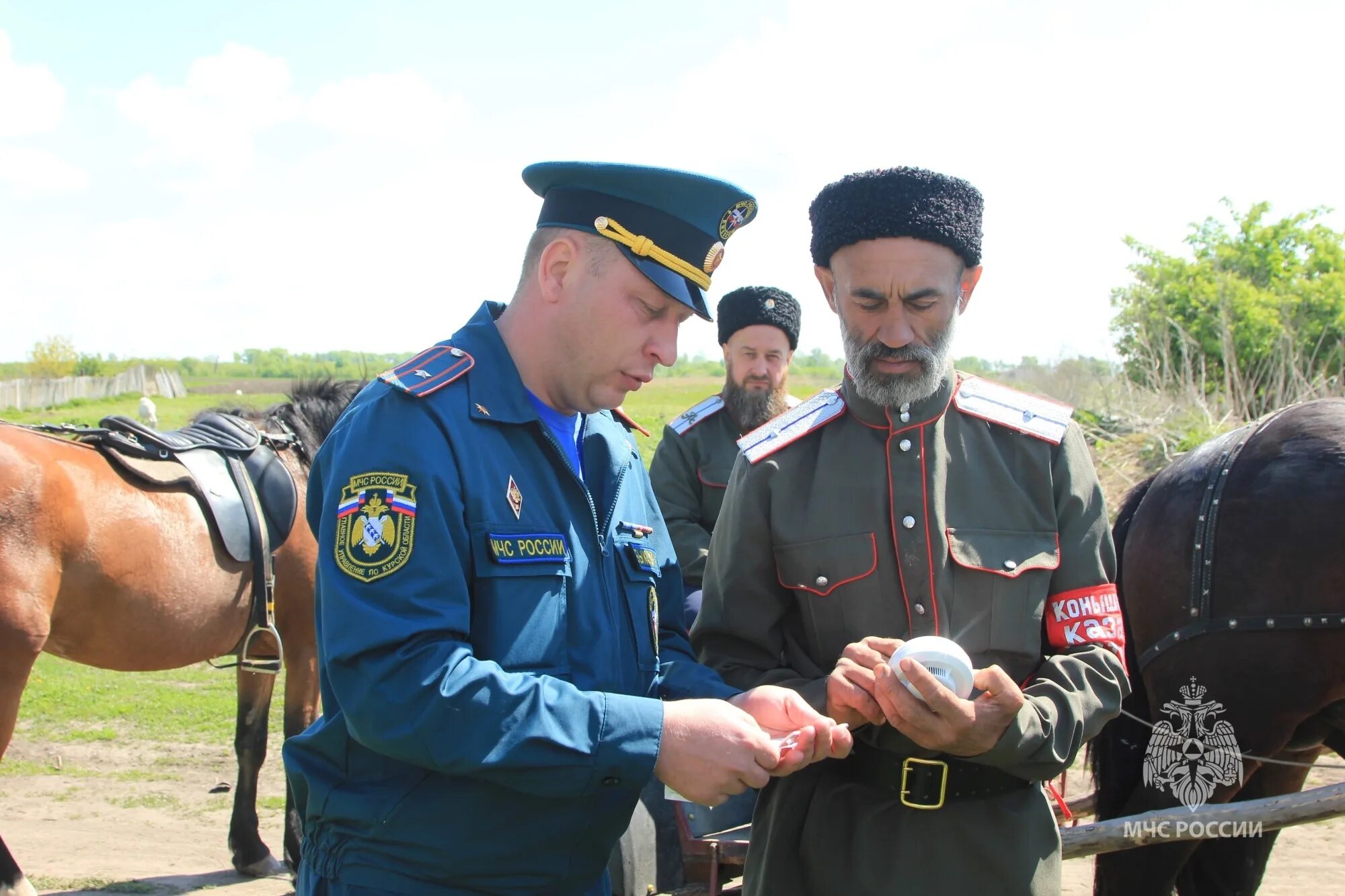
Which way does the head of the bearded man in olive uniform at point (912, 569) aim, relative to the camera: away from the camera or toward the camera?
toward the camera

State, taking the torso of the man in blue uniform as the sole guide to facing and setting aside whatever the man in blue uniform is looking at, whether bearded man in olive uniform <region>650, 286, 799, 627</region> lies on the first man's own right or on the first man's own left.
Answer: on the first man's own left

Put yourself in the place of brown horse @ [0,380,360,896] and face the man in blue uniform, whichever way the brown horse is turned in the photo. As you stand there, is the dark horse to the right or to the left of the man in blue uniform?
left

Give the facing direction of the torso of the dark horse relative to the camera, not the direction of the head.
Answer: to the viewer's right

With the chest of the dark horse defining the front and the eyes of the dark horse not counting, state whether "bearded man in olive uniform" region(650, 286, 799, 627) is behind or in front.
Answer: behind

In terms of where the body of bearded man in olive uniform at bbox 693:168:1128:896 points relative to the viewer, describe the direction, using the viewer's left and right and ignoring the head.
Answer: facing the viewer

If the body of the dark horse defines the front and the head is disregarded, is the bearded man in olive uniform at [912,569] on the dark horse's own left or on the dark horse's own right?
on the dark horse's own right

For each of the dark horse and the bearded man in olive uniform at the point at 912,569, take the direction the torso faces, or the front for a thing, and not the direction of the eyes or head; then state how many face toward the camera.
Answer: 1

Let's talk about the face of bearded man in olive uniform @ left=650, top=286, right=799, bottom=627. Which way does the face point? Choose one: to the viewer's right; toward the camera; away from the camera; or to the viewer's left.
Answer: toward the camera

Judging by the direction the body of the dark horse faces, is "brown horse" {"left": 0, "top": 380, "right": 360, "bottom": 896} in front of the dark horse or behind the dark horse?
behind

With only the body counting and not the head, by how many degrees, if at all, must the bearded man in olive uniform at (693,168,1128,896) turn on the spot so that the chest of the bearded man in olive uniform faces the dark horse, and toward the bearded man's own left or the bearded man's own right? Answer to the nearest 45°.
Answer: approximately 135° to the bearded man's own left

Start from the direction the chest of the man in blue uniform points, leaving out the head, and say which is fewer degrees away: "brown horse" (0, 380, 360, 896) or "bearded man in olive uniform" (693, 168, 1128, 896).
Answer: the bearded man in olive uniform

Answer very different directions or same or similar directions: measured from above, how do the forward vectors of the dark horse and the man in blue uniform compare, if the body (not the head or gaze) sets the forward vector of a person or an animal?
same or similar directions

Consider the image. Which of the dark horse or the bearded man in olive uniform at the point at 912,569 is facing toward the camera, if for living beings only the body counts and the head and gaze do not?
the bearded man in olive uniform
